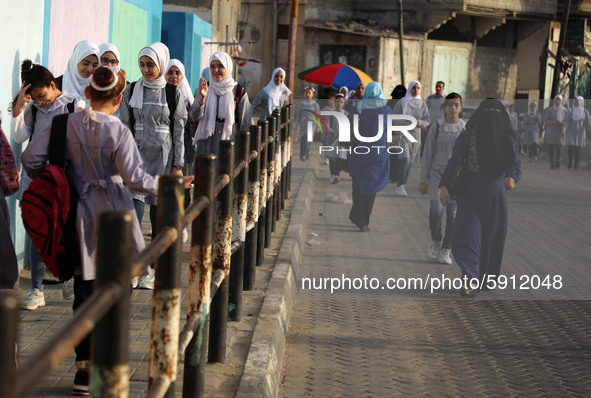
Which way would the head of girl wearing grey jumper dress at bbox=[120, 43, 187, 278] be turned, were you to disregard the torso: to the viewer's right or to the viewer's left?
to the viewer's left

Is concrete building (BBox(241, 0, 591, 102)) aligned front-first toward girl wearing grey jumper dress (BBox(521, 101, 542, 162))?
yes

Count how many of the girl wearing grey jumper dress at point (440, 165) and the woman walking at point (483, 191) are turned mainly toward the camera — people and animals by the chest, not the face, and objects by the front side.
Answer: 2

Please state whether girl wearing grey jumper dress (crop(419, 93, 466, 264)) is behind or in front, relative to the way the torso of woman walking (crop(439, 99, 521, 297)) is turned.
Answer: behind

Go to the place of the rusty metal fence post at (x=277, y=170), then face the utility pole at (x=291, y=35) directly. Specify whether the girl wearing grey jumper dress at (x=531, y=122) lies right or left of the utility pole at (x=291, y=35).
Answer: right
